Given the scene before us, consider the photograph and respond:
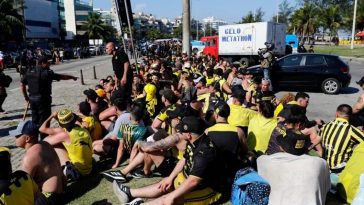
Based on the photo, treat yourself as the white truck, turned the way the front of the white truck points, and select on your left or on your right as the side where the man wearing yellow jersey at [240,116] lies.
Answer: on your left

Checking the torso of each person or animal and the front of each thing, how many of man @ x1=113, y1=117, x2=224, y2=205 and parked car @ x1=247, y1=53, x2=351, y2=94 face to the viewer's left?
2

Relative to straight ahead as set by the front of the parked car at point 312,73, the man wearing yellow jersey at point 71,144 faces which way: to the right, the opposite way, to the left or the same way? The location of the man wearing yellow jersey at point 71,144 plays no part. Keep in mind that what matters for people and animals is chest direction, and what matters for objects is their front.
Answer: the same way

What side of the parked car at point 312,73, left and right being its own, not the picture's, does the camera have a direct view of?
left

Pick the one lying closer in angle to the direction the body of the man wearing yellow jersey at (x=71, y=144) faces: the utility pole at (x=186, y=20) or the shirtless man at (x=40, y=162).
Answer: the utility pole

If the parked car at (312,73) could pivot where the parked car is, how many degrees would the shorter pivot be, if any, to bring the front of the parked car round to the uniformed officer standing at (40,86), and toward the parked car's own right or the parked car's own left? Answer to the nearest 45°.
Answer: approximately 45° to the parked car's own left

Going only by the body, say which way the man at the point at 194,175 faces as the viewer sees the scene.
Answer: to the viewer's left

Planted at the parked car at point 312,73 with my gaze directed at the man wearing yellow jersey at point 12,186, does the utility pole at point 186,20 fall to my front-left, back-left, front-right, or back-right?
back-right

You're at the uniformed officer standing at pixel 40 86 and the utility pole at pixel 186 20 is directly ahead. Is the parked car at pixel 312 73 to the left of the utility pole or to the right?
right

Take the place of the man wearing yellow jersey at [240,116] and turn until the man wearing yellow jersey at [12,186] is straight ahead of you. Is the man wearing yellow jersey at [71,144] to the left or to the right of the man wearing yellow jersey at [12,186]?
right

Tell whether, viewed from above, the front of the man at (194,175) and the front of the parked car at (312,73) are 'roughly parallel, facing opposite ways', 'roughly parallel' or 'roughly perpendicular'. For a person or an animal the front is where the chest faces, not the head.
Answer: roughly parallel

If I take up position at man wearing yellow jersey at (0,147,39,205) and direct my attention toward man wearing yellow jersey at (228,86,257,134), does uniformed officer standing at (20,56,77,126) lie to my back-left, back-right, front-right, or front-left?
front-left

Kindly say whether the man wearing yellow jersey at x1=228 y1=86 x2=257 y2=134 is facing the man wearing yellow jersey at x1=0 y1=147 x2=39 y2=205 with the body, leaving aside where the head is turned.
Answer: no

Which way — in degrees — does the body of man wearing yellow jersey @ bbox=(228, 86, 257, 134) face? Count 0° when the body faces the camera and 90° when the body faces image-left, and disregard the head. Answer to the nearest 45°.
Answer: approximately 180°

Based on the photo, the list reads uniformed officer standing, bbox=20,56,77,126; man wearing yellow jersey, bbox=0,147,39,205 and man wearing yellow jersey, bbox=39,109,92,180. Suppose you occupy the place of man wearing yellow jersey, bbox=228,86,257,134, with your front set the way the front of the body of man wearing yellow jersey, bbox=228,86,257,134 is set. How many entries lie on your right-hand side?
0

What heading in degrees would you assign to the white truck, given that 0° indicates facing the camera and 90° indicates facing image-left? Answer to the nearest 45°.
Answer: approximately 135°

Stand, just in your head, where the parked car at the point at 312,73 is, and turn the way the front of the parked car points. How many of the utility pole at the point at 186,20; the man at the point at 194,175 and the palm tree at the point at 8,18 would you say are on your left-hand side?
1
